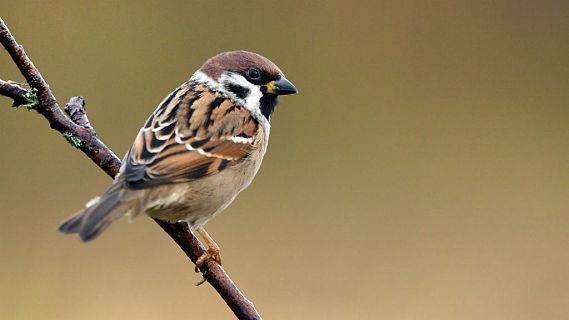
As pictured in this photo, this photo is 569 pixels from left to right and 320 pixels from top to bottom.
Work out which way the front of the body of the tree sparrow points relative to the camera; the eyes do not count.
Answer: to the viewer's right
